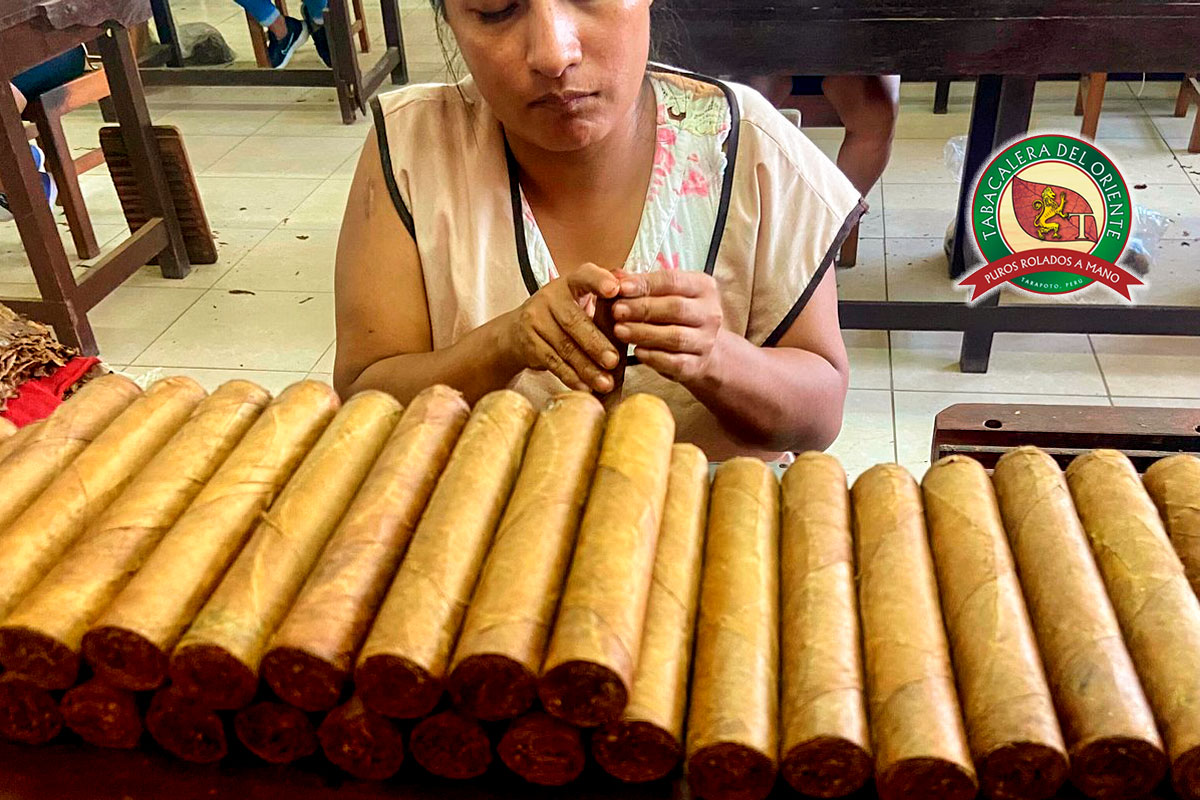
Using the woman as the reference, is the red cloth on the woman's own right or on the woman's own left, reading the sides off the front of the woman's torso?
on the woman's own right

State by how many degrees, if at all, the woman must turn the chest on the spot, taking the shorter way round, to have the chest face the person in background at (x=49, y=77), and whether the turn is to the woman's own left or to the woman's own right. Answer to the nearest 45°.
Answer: approximately 135° to the woman's own right

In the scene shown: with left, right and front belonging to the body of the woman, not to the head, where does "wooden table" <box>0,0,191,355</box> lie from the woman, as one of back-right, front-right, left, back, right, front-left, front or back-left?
back-right

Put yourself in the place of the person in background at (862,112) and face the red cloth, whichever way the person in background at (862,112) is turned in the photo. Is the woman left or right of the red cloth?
left

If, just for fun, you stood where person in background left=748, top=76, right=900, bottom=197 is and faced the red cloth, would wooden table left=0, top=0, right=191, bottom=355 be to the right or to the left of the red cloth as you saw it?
right

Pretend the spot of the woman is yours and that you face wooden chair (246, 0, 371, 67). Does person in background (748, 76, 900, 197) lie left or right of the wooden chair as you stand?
right

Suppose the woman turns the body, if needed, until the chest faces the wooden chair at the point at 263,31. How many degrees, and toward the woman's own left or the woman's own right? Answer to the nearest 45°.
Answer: approximately 180°

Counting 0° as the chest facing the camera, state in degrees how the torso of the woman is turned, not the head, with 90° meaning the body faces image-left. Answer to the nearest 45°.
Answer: approximately 0°

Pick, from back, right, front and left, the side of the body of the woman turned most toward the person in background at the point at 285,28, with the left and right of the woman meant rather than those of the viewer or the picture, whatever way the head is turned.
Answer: back
